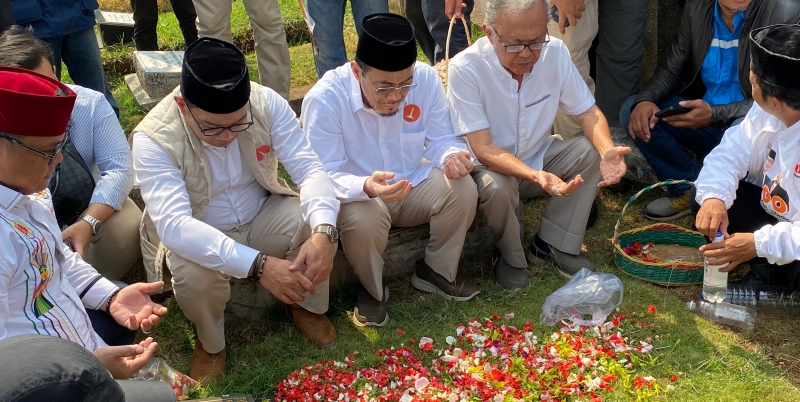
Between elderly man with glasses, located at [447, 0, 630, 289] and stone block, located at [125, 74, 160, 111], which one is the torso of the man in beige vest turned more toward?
the elderly man with glasses

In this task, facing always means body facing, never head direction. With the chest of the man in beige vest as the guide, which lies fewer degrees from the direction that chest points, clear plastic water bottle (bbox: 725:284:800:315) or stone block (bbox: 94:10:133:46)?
the clear plastic water bottle

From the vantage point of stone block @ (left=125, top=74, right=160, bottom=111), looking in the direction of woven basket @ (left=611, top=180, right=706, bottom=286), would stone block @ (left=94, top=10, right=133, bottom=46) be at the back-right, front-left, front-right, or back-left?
back-left

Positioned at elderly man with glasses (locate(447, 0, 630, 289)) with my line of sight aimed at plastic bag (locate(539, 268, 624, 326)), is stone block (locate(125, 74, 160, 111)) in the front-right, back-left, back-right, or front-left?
back-right

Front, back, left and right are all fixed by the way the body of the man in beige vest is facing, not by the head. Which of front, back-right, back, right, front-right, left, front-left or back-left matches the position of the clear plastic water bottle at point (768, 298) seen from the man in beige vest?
front-left

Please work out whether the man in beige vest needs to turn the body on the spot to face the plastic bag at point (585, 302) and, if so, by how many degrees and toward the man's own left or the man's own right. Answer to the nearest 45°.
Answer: approximately 45° to the man's own left

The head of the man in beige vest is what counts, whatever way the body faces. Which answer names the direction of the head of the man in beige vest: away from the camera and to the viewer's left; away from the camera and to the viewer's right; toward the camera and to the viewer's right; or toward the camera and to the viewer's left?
toward the camera and to the viewer's right

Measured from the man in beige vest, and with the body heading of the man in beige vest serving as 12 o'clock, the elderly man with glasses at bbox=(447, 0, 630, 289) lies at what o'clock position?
The elderly man with glasses is roughly at 10 o'clock from the man in beige vest.

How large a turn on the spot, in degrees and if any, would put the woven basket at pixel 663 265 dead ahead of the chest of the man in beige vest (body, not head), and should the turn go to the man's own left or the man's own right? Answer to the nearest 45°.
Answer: approximately 45° to the man's own left

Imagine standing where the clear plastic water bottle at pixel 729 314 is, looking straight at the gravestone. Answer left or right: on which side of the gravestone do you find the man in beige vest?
left

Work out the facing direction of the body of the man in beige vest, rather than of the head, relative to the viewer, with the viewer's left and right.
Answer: facing the viewer and to the right of the viewer
